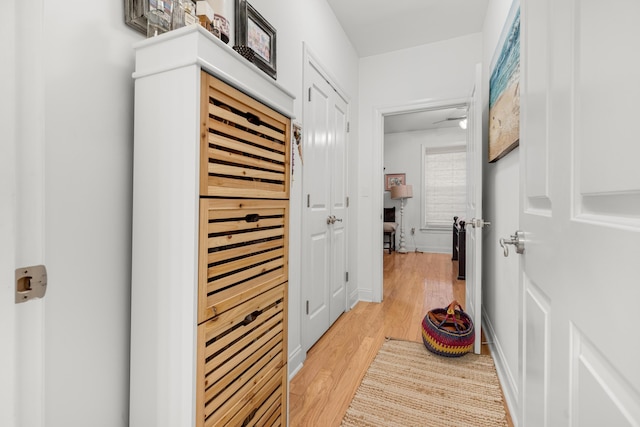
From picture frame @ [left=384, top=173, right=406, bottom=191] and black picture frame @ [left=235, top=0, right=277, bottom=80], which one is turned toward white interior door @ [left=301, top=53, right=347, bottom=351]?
the picture frame

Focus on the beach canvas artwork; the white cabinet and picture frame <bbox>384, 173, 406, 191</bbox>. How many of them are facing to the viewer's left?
1

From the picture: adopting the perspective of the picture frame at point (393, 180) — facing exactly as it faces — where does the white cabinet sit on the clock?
The white cabinet is roughly at 12 o'clock from the picture frame.

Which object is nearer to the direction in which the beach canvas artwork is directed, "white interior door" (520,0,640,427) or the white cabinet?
the white cabinet

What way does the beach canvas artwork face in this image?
to the viewer's left

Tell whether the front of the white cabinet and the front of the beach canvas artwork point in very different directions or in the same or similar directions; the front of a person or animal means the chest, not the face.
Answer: very different directions

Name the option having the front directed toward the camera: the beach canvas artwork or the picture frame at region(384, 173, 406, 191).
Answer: the picture frame

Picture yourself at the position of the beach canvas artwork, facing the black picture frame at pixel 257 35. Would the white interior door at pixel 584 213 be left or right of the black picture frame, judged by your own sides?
left

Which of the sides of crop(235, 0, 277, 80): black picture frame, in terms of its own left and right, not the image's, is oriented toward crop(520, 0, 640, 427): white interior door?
front

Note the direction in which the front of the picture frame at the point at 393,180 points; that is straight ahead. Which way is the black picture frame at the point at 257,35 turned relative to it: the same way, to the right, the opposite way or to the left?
to the left

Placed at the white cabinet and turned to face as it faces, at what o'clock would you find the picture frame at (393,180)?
The picture frame is roughly at 9 o'clock from the white cabinet.

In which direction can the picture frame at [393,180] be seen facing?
toward the camera

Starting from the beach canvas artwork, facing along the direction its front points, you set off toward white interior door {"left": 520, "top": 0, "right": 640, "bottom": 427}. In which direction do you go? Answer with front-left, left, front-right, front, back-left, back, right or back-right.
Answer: left

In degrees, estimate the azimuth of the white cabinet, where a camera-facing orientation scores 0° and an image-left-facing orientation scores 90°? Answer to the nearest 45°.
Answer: approximately 315°

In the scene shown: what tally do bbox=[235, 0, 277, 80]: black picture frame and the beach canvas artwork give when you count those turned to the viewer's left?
1

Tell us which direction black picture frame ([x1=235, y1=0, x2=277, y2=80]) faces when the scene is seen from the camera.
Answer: facing the viewer and to the right of the viewer

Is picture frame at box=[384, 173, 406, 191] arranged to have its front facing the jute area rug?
yes

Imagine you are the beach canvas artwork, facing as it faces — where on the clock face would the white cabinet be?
The white cabinet is roughly at 10 o'clock from the beach canvas artwork.

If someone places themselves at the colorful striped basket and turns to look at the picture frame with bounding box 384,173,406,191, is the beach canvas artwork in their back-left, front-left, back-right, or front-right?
back-right

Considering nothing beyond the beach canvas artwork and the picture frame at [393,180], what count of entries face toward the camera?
1

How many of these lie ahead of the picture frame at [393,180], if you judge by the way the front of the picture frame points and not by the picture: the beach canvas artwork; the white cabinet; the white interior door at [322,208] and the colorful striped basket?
4
